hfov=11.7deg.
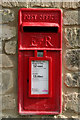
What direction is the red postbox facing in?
toward the camera
